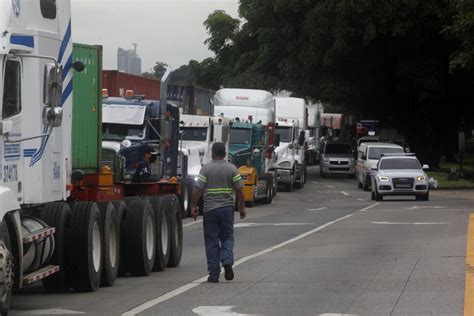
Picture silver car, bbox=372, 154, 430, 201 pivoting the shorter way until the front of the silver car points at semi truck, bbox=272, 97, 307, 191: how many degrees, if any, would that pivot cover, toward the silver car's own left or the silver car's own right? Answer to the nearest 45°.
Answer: approximately 135° to the silver car's own right

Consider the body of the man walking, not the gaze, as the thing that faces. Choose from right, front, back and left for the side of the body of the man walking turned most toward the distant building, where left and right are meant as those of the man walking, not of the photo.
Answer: front

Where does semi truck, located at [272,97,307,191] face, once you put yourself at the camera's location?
facing the viewer and to the left of the viewer

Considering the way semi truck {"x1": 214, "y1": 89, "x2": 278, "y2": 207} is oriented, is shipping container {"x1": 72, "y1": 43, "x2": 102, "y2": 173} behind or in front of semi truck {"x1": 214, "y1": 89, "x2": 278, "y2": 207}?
in front

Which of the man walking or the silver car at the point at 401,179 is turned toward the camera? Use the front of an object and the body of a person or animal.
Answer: the silver car

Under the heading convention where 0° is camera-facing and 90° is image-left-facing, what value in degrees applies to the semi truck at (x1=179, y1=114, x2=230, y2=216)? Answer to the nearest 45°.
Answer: approximately 45°

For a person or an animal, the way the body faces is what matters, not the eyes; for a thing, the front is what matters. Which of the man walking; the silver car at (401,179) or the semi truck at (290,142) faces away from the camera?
the man walking

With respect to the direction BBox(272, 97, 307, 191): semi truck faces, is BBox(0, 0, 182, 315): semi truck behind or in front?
in front

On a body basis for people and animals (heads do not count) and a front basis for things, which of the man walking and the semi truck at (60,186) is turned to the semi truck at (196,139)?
the man walking

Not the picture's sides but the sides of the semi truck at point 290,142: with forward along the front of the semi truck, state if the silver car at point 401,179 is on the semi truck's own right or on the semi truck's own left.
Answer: on the semi truck's own left

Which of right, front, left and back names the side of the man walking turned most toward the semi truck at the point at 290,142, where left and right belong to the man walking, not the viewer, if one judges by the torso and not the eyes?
front

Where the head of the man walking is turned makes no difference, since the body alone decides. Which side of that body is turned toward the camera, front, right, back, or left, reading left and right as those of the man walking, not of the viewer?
back

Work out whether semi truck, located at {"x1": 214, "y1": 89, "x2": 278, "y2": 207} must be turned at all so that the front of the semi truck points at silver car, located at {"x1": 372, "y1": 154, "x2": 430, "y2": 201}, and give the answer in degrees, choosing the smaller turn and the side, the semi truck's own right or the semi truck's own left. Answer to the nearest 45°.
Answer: approximately 135° to the semi truck's own left

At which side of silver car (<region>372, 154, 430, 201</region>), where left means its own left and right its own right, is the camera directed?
front
